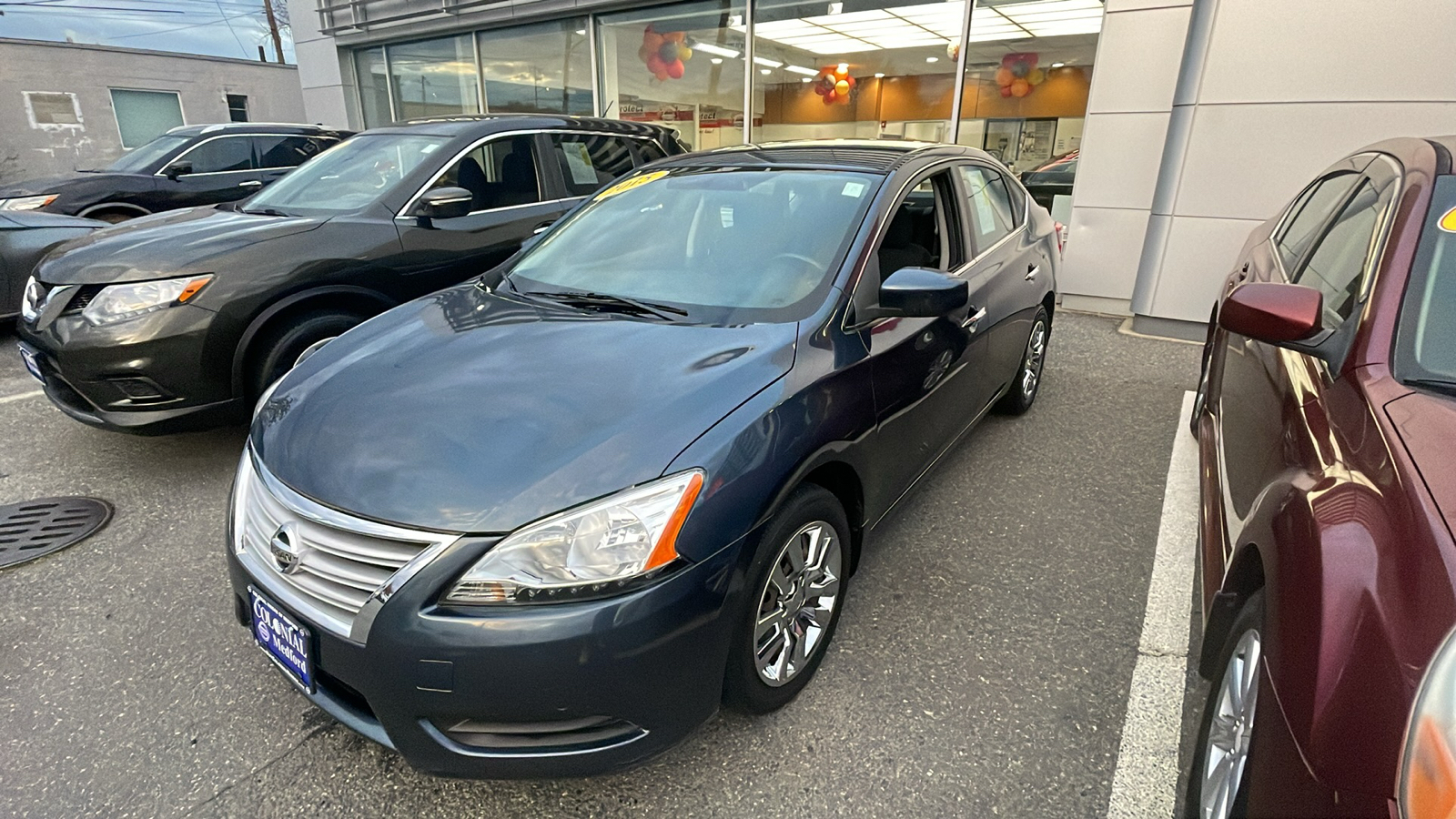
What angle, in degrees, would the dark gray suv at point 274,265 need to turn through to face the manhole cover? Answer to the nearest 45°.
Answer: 0° — it already faces it

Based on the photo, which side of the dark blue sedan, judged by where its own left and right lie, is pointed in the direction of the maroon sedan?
left

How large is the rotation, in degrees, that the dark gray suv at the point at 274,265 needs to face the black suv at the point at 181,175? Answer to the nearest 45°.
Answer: approximately 135° to its right

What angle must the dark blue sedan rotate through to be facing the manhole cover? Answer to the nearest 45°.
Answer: approximately 90° to its right

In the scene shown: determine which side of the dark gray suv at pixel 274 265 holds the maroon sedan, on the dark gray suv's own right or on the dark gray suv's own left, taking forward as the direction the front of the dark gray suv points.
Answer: on the dark gray suv's own left

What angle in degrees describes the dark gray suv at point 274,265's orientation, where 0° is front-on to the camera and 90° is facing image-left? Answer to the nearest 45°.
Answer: approximately 45°

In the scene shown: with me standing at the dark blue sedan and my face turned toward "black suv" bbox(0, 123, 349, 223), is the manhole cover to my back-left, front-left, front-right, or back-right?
front-left

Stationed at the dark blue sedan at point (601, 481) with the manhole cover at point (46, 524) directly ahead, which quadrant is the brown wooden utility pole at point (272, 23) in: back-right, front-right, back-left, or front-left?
front-right

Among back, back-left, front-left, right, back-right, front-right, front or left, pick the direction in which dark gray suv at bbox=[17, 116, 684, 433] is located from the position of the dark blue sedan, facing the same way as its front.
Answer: right

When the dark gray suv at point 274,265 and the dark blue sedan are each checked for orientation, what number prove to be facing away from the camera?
0

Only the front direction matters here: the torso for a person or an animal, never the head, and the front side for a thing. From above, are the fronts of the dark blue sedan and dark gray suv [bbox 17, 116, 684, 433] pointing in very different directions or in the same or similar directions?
same or similar directions
